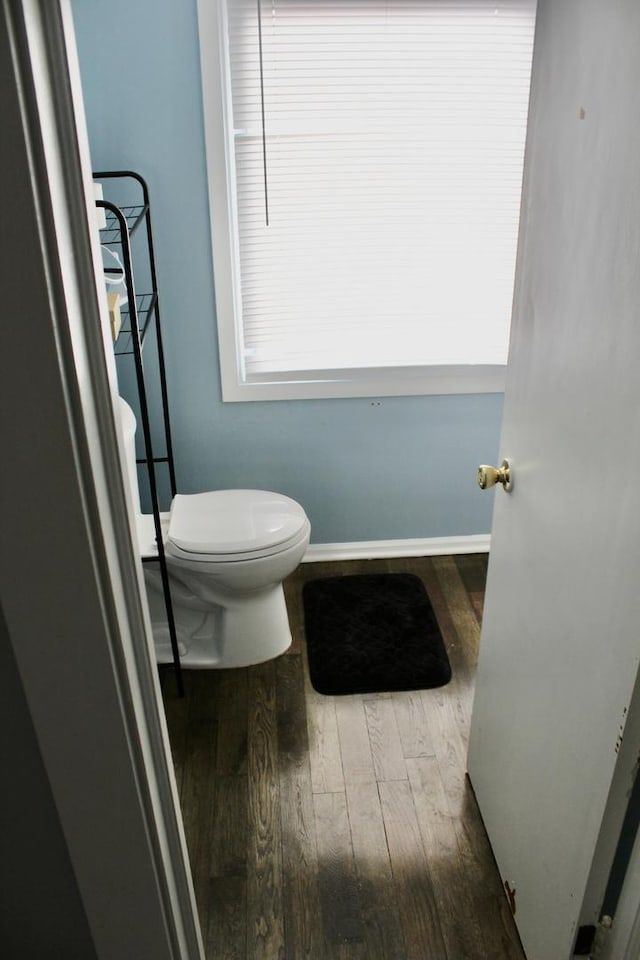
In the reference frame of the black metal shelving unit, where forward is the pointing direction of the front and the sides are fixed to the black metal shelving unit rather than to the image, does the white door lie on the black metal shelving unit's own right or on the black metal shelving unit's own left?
on the black metal shelving unit's own right

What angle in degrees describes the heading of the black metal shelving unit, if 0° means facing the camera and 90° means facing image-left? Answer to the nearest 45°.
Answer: approximately 270°

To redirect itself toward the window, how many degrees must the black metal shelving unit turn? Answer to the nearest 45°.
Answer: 0° — it already faces it

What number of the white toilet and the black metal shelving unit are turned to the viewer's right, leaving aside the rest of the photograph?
2

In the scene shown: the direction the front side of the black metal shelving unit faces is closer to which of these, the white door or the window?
the window

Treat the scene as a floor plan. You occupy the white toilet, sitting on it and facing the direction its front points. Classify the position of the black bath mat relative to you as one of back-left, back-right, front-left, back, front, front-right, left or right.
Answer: front

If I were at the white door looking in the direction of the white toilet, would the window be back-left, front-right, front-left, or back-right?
front-right

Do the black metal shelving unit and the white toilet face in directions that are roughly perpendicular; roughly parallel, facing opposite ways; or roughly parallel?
roughly parallel

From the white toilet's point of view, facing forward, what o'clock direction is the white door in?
The white door is roughly at 2 o'clock from the white toilet.

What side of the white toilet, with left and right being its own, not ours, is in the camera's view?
right
